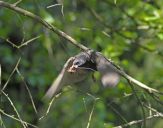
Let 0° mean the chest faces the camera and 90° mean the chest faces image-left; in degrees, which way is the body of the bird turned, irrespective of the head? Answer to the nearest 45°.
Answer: approximately 45°
